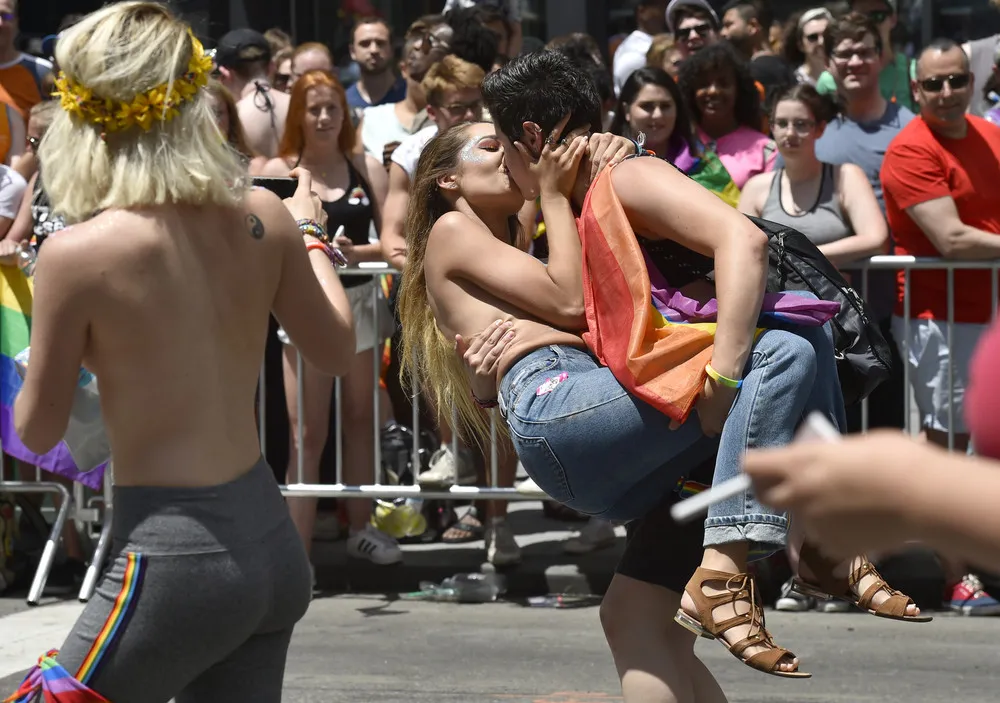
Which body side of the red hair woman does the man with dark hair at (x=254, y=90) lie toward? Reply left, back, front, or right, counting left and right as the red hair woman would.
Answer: back

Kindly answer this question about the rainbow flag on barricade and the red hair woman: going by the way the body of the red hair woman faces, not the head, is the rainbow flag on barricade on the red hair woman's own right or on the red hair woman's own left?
on the red hair woman's own right

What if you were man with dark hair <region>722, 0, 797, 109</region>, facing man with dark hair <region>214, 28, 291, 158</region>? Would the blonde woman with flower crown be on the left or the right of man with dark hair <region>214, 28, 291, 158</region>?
left

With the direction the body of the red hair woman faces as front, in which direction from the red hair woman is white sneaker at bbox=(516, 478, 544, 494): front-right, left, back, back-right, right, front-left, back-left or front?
front-left

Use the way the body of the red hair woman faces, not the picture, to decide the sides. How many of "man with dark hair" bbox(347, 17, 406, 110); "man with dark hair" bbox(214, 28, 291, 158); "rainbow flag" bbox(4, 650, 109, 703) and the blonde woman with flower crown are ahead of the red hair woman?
2

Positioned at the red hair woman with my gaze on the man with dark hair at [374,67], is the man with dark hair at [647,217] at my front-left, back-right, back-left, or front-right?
back-right

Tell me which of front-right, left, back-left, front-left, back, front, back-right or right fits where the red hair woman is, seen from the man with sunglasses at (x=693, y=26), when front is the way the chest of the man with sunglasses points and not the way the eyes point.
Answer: front-right

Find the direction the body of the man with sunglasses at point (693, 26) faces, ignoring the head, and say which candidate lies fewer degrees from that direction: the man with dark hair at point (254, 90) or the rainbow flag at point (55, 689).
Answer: the rainbow flag

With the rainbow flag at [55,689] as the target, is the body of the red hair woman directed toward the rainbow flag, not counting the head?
yes
